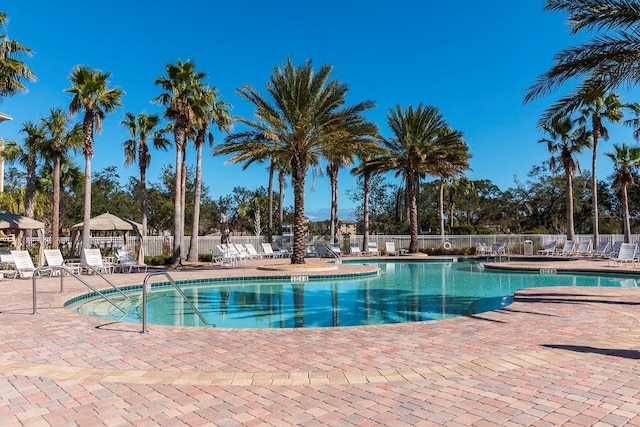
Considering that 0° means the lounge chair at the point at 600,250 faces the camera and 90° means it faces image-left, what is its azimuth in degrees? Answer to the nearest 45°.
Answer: approximately 45°

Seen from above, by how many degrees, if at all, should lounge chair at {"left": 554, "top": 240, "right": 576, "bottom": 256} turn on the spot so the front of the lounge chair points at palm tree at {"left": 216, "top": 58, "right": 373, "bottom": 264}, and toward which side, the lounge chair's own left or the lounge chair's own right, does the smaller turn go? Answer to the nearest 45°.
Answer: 0° — it already faces it

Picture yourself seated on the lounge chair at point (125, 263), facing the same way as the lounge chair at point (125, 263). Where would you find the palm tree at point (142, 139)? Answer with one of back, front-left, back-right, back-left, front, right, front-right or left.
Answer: back-left
